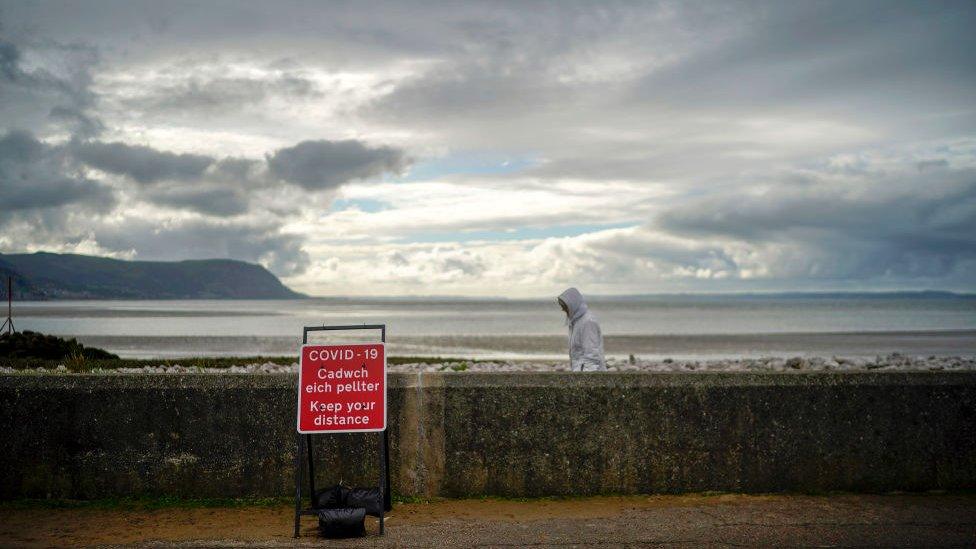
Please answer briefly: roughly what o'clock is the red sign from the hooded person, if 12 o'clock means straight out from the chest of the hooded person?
The red sign is roughly at 10 o'clock from the hooded person.

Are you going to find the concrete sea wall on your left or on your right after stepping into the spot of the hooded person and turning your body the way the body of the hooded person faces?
on your left

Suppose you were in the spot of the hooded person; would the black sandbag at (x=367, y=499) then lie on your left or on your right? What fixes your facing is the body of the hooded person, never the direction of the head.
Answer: on your left

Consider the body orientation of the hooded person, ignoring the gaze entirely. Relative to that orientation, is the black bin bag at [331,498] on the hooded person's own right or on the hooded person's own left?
on the hooded person's own left

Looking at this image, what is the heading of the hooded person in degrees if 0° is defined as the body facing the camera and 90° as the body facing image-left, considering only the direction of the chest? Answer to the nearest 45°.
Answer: approximately 90°

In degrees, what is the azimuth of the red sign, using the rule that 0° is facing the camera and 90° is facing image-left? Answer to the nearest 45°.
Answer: approximately 0°

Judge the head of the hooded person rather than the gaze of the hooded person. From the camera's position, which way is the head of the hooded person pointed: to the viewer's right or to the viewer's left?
to the viewer's left

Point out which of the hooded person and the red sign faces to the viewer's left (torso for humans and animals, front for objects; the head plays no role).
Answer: the hooded person

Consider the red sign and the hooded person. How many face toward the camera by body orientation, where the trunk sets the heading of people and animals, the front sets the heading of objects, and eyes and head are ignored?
1

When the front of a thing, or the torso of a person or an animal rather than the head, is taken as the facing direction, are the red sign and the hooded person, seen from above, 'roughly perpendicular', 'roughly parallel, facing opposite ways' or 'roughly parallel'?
roughly perpendicular
